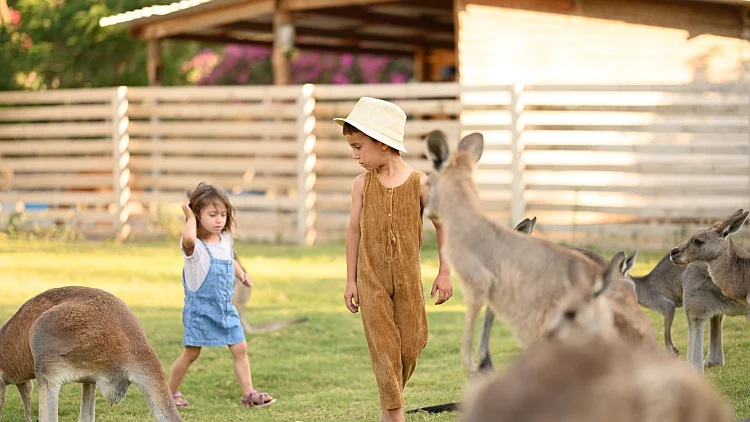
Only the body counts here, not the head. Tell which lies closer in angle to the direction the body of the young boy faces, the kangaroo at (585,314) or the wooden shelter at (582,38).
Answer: the kangaroo

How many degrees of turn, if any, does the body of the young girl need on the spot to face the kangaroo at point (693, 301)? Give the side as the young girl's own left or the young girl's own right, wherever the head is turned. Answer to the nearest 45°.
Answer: approximately 45° to the young girl's own left

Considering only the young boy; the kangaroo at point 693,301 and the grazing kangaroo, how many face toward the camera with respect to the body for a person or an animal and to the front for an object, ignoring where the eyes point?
1

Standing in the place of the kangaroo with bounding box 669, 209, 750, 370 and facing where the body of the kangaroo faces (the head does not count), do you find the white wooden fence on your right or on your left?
on your right

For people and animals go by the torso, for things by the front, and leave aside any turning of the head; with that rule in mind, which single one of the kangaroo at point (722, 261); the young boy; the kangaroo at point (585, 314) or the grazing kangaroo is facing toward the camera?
the young boy

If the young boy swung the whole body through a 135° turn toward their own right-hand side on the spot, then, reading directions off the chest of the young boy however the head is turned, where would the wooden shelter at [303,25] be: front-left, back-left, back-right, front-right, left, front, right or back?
front-right

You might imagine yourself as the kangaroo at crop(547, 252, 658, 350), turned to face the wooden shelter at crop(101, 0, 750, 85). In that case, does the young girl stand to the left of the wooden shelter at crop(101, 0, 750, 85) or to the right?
left

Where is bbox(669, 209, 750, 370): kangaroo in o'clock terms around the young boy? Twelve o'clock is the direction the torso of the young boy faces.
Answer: The kangaroo is roughly at 8 o'clock from the young boy.

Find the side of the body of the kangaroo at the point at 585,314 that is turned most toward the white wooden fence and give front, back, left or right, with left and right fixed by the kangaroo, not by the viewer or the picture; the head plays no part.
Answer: right

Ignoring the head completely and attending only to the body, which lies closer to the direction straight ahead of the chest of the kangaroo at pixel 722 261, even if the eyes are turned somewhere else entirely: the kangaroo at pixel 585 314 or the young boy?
the young boy

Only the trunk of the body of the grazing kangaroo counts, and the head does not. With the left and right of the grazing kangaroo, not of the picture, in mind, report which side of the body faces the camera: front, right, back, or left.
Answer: left

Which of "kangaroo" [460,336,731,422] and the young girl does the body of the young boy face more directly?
the kangaroo
